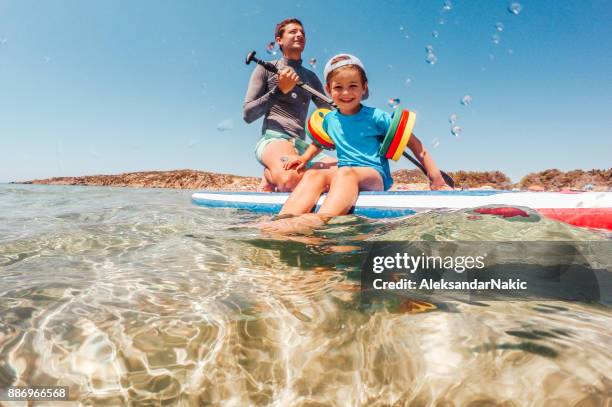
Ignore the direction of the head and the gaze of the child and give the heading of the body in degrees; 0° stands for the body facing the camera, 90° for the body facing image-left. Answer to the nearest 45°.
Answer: approximately 45°

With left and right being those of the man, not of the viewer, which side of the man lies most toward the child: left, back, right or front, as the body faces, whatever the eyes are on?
front

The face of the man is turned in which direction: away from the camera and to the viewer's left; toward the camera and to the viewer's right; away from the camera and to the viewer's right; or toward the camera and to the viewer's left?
toward the camera and to the viewer's right

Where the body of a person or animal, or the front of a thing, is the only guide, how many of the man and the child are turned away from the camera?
0

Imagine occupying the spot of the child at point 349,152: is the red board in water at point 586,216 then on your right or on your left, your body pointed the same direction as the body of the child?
on your left

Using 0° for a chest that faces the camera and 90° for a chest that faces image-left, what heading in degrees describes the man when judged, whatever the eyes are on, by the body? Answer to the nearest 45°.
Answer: approximately 315°
